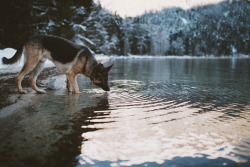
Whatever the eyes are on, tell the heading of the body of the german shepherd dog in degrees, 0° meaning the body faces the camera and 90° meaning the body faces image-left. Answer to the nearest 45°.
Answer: approximately 270°
